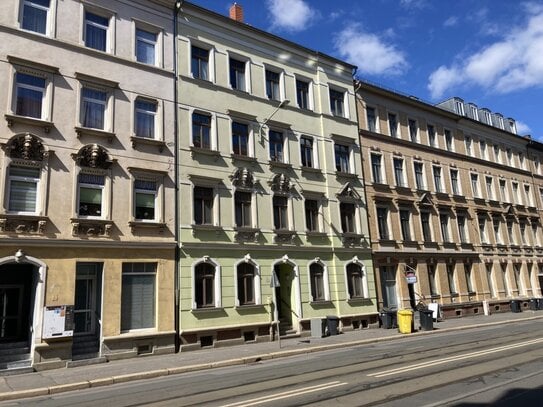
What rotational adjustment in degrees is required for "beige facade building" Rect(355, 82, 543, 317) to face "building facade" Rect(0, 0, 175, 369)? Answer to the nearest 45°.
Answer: approximately 90° to its right

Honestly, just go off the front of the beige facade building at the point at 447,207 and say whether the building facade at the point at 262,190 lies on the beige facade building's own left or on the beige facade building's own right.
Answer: on the beige facade building's own right

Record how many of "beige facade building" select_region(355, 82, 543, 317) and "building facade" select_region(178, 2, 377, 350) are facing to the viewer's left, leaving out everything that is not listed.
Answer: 0

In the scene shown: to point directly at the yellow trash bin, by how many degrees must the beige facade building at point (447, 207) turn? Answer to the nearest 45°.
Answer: approximately 45° to its right

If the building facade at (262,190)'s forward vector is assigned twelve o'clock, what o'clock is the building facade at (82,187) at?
the building facade at (82,187) is roughly at 3 o'clock from the building facade at (262,190).

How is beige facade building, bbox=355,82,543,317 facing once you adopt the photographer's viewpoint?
facing the viewer and to the right of the viewer

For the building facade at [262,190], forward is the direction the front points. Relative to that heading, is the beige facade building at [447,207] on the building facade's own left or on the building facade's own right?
on the building facade's own left

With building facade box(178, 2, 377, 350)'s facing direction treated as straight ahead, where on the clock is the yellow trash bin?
The yellow trash bin is roughly at 10 o'clock from the building facade.
